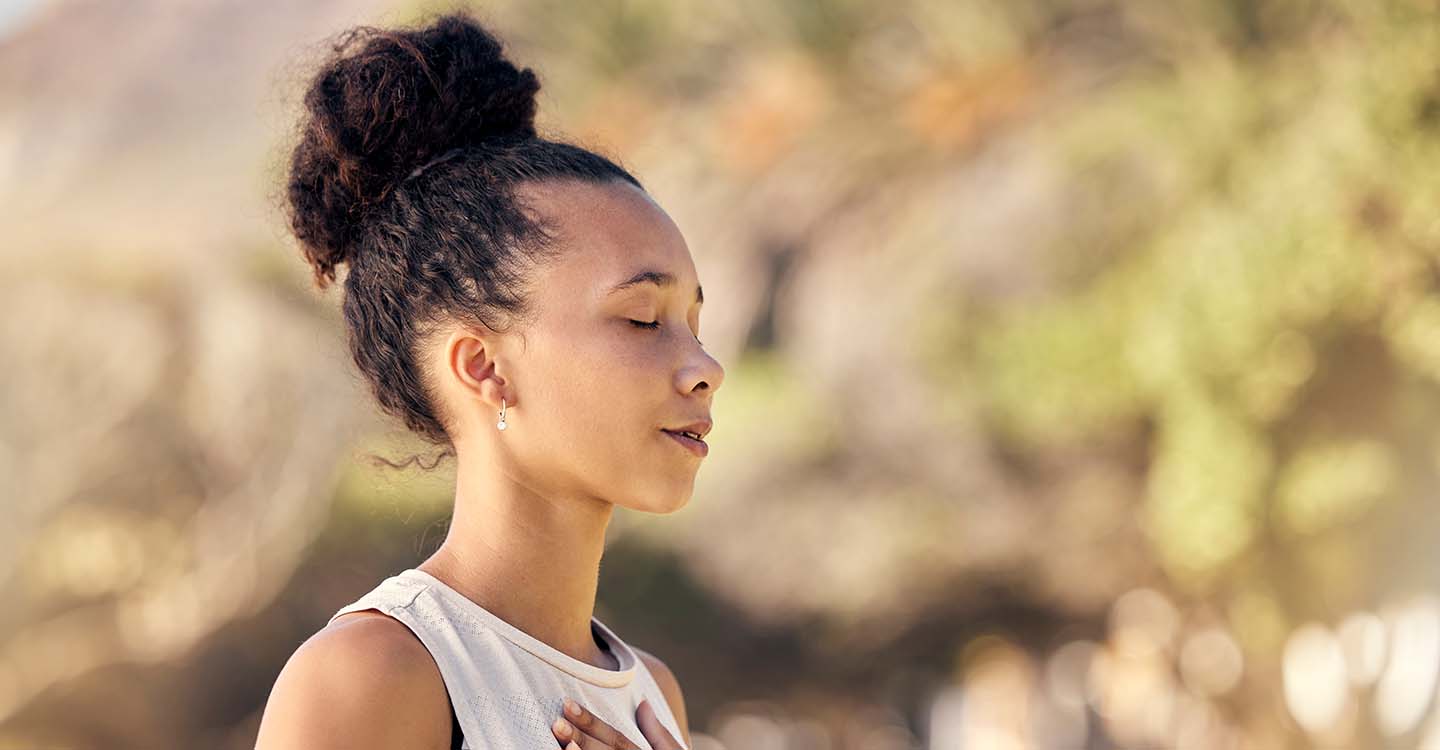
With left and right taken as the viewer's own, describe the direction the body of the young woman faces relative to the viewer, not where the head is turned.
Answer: facing the viewer and to the right of the viewer

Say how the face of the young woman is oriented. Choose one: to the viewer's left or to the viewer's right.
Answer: to the viewer's right
